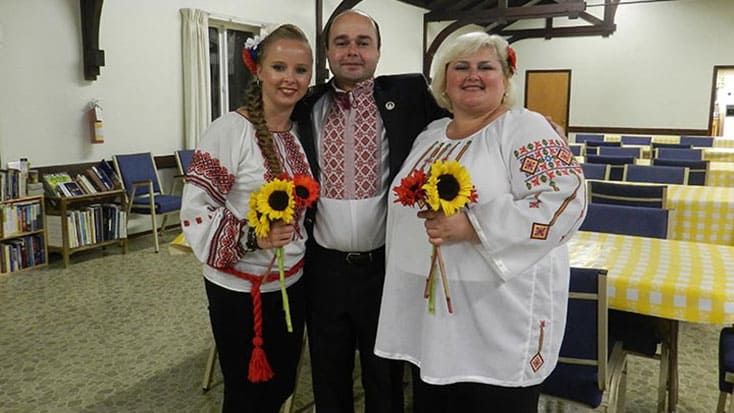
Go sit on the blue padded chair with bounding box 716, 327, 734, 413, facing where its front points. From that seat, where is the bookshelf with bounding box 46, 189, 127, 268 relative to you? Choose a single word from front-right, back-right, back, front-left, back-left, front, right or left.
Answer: left

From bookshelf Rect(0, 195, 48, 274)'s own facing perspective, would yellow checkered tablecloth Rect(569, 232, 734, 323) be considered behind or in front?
in front

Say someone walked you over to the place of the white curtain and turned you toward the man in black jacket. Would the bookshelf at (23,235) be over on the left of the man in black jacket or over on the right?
right

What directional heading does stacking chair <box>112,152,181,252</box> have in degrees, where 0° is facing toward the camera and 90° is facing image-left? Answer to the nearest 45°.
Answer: approximately 315°

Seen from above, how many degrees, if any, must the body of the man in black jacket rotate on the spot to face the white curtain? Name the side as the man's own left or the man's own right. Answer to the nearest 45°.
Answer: approximately 180°

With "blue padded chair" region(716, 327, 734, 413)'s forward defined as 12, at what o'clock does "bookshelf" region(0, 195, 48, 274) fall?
The bookshelf is roughly at 9 o'clock from the blue padded chair.

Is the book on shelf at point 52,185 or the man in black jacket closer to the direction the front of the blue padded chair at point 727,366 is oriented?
the book on shelf

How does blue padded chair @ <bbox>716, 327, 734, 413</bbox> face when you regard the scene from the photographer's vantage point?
facing away from the viewer
